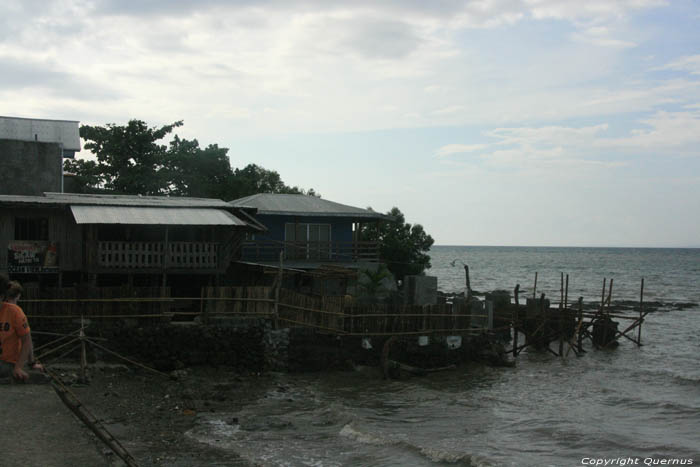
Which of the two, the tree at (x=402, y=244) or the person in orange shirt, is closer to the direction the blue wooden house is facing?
the person in orange shirt

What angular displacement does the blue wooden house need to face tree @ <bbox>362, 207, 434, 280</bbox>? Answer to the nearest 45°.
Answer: approximately 135° to its left

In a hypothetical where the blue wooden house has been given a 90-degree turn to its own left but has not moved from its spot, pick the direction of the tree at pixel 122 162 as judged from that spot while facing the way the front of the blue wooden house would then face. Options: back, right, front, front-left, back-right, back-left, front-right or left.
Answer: back-left

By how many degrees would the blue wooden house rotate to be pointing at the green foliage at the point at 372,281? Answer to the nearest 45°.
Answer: approximately 45° to its left

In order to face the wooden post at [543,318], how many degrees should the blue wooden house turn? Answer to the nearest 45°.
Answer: approximately 90° to its left

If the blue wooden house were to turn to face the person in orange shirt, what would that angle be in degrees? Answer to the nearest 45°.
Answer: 0° — it already faces them

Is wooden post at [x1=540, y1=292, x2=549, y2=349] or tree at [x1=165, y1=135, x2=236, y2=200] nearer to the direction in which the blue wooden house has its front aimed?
the wooden post

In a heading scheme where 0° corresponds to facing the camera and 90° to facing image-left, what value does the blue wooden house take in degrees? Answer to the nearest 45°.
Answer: approximately 0°

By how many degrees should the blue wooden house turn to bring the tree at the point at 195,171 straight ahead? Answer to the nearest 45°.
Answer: approximately 135° to its right
